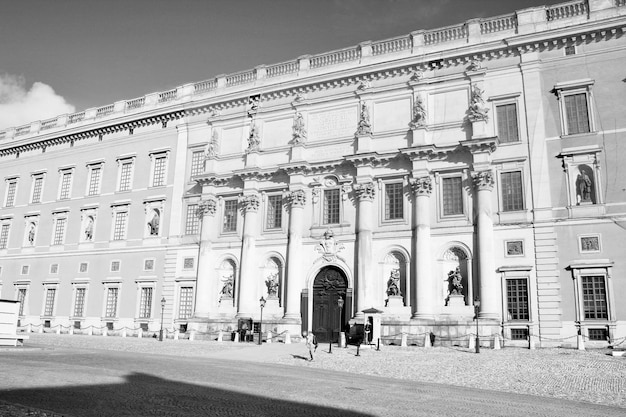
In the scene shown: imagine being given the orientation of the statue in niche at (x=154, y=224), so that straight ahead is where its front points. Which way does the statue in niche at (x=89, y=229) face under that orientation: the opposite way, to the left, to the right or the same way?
the same way

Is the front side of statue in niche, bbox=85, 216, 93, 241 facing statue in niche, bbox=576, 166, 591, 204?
no

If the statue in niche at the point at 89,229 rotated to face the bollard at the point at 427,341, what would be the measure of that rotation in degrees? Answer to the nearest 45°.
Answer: approximately 90° to its left

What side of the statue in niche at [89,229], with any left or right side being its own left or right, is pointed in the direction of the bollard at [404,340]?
left

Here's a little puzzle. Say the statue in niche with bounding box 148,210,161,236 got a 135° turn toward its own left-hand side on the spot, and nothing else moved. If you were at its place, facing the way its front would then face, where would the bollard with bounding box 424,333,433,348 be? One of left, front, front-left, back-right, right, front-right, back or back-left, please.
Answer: front-right

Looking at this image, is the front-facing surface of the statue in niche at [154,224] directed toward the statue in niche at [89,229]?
no

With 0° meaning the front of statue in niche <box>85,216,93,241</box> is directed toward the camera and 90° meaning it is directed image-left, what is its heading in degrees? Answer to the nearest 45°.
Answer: approximately 45°

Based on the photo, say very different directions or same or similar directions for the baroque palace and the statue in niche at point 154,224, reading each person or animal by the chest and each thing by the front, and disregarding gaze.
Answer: same or similar directions

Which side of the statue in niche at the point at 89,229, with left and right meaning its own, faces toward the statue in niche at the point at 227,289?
left

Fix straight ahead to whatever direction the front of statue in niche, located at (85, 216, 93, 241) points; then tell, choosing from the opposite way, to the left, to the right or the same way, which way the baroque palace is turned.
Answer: the same way

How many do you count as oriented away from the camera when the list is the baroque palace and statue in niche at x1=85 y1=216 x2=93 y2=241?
0

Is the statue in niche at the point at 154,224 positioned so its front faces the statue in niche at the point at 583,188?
no

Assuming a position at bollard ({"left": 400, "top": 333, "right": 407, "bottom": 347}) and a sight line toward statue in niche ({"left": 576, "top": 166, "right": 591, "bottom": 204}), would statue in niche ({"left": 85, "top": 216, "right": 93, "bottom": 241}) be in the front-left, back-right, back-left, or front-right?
back-left

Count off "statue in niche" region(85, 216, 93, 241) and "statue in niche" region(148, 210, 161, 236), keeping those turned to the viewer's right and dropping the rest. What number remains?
0
